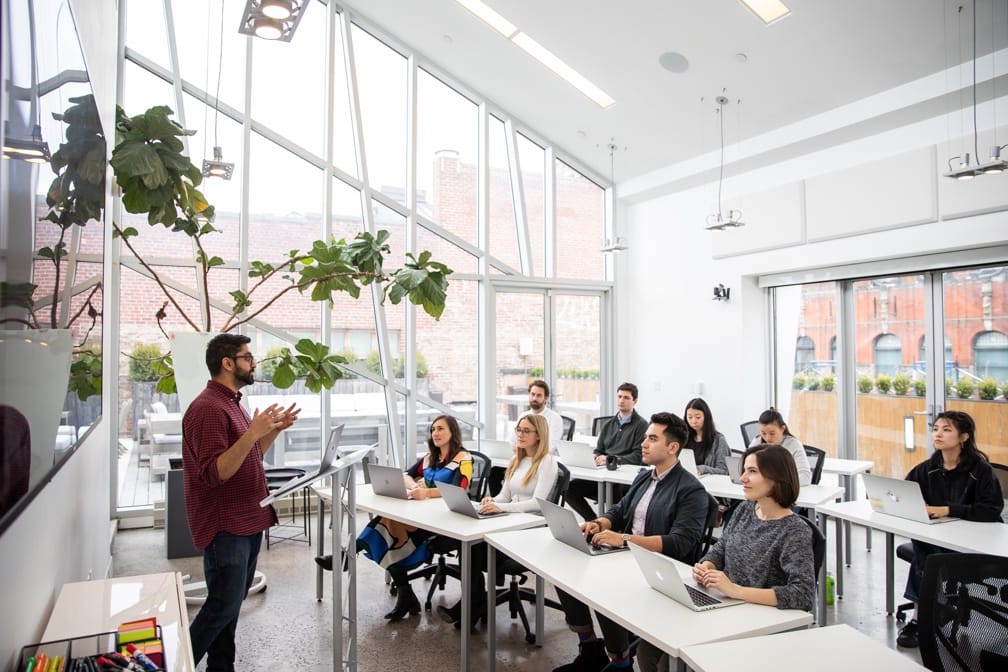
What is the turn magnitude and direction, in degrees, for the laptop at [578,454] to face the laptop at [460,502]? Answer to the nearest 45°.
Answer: approximately 135° to its right

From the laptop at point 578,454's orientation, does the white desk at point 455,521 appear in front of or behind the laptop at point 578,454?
behind

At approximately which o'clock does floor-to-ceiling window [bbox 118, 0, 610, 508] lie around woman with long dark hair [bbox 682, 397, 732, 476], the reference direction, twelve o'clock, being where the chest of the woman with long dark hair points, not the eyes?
The floor-to-ceiling window is roughly at 2 o'clock from the woman with long dark hair.

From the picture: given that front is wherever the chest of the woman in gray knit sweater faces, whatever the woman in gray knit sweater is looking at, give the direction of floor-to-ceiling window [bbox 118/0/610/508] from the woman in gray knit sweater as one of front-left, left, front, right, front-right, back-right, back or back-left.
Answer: right

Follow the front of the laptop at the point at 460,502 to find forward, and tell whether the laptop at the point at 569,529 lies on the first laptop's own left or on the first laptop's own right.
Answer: on the first laptop's own right

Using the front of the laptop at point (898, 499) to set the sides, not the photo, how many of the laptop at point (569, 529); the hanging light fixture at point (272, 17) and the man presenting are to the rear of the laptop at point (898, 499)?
3

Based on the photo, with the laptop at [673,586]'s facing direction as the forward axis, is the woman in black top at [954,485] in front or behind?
in front

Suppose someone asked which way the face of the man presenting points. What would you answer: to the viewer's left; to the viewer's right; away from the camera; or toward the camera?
to the viewer's right

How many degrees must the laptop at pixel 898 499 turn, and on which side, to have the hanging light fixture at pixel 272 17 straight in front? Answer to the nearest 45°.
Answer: approximately 180°

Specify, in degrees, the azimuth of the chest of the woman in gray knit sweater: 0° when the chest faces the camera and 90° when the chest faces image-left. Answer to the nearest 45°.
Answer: approximately 45°

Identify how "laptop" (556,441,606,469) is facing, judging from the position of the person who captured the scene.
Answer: facing away from the viewer and to the right of the viewer

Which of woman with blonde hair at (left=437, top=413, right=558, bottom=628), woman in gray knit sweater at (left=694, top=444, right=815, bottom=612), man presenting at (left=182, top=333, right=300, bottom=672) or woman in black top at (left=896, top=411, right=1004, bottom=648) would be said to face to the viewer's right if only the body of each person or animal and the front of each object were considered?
the man presenting

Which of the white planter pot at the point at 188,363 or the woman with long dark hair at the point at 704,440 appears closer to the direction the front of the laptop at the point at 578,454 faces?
the woman with long dark hair

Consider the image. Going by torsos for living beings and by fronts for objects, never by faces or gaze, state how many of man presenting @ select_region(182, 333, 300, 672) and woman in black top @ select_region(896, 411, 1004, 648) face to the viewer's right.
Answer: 1
